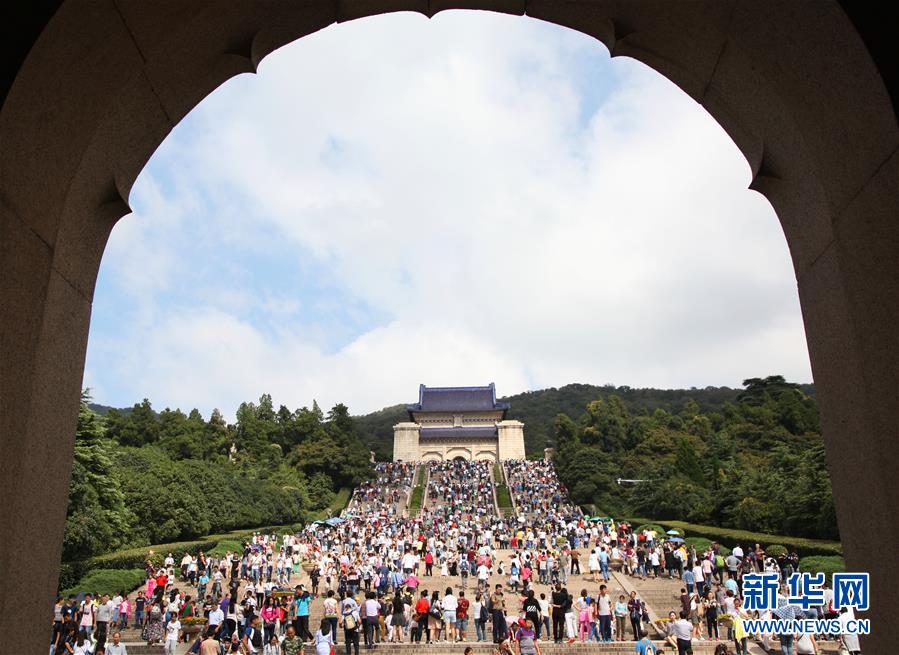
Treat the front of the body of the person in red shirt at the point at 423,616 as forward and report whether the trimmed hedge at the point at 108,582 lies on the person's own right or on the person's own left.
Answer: on the person's own left

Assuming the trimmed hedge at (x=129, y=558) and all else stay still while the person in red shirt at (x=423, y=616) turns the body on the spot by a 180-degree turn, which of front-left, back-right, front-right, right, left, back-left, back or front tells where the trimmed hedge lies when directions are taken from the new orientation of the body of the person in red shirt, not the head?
back-right

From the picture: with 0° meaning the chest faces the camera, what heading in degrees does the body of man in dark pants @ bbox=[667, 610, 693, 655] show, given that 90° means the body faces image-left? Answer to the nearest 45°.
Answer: approximately 180°

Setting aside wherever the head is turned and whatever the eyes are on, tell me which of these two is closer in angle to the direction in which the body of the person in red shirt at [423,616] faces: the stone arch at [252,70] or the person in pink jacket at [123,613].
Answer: the person in pink jacket

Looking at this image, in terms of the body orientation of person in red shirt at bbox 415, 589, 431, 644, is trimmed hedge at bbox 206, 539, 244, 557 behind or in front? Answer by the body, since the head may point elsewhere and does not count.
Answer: in front

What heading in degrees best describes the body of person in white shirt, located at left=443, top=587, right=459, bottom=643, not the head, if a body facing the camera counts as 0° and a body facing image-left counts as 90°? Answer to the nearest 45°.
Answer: approximately 180°

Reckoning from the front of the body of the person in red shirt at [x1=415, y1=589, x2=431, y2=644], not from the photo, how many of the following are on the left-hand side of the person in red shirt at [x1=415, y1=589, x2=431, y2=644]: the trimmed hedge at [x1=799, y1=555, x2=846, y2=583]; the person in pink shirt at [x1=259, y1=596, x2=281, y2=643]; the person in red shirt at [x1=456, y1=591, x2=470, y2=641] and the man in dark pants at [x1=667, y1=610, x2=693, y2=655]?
1

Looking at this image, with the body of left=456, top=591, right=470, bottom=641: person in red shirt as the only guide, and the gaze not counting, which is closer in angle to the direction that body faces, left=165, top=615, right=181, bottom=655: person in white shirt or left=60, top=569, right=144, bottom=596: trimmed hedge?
the trimmed hedge

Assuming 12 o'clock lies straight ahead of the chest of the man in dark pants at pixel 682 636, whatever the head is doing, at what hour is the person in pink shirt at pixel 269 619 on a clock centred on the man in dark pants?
The person in pink shirt is roughly at 9 o'clock from the man in dark pants.

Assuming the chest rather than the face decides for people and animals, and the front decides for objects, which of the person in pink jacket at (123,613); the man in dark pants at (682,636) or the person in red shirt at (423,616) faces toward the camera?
the person in pink jacket

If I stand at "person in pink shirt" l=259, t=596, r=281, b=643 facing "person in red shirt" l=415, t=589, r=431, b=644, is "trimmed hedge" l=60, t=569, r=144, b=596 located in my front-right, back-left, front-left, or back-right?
back-left

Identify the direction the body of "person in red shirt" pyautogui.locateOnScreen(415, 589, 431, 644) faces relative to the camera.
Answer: away from the camera

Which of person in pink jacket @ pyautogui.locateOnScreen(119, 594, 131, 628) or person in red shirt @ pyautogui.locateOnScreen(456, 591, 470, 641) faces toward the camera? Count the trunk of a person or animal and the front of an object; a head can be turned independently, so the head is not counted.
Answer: the person in pink jacket
